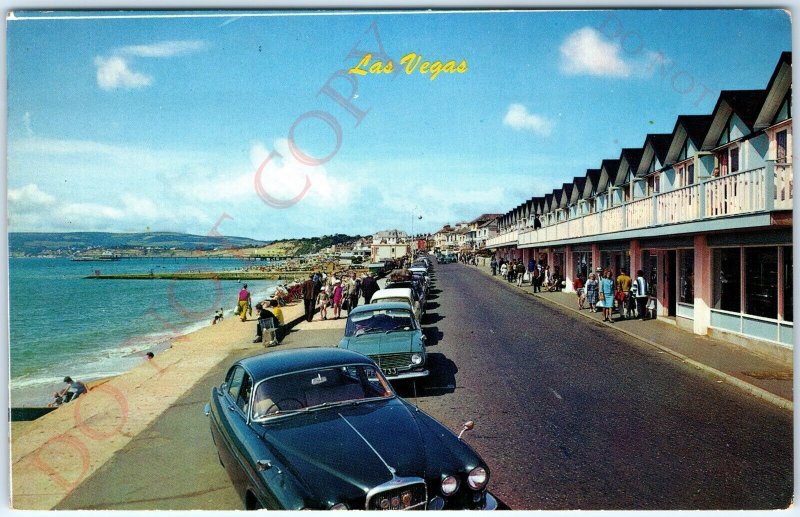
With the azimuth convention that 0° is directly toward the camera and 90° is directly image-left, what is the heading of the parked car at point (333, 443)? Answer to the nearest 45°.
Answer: approximately 315°

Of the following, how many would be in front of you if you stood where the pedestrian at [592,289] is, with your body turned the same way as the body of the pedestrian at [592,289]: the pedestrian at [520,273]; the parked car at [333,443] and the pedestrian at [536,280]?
1

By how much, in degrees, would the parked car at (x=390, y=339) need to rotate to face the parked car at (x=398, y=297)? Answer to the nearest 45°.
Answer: approximately 180°

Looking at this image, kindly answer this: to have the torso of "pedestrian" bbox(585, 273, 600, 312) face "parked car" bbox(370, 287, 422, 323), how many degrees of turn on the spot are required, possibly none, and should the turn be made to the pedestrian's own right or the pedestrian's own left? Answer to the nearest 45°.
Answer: approximately 45° to the pedestrian's own right

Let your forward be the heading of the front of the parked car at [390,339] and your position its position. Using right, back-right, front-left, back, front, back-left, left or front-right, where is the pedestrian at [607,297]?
back-left

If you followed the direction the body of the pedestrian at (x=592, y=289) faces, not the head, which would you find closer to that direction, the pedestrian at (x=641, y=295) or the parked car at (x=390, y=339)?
the parked car

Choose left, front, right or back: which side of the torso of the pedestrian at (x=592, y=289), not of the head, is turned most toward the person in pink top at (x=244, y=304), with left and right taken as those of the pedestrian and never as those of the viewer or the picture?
right

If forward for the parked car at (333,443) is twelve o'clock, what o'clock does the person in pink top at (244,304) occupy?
The person in pink top is roughly at 7 o'clock from the parked car.

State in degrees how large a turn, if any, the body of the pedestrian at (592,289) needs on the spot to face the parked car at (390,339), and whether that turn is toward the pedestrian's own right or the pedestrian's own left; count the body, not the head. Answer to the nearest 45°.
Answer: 0° — they already face it

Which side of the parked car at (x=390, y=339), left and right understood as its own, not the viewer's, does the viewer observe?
front

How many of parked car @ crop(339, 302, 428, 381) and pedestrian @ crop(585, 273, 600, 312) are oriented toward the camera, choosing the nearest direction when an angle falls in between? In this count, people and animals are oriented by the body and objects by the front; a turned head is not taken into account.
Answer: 2

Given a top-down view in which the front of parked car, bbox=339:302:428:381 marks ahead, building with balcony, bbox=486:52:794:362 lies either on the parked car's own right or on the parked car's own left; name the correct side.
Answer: on the parked car's own left

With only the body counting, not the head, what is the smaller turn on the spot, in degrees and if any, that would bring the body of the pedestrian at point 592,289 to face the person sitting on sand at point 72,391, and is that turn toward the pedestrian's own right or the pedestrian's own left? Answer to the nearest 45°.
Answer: approximately 45° to the pedestrian's own right

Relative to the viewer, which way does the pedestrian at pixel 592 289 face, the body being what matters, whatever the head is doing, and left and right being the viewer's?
facing the viewer

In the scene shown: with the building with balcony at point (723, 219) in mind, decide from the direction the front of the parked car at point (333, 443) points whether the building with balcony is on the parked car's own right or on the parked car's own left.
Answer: on the parked car's own left
